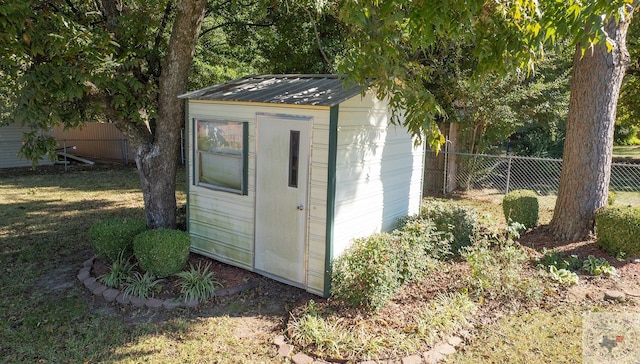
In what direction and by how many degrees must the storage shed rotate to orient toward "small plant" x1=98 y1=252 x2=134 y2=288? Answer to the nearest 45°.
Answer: approximately 45° to its right

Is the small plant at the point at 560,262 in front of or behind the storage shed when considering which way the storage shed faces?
behind

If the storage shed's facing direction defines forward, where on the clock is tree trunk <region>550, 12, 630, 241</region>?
The tree trunk is roughly at 7 o'clock from the storage shed.

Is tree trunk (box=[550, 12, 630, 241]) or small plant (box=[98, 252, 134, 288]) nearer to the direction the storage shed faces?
the small plant

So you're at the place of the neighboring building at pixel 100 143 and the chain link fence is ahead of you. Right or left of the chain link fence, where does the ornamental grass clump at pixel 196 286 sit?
right

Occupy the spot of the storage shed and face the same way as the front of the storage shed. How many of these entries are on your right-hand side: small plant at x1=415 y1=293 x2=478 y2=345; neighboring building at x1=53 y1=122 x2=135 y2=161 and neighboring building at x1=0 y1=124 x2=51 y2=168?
2

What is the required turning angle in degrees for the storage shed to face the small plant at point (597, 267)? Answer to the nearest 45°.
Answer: approximately 135° to its left

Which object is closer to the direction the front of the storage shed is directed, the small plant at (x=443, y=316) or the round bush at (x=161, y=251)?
the round bush

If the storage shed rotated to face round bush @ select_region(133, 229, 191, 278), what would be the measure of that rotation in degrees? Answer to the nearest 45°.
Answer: approximately 45° to its right

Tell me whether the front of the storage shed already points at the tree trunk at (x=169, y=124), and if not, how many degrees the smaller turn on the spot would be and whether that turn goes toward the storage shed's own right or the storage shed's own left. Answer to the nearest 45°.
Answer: approximately 90° to the storage shed's own right

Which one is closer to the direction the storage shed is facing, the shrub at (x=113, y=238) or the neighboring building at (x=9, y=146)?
the shrub

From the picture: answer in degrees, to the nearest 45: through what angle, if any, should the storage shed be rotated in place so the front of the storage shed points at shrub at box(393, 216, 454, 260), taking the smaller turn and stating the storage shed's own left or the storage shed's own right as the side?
approximately 135° to the storage shed's own left

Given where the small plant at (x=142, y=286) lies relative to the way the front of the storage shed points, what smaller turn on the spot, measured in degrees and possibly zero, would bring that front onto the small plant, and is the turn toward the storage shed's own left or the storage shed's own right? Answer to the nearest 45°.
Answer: approximately 45° to the storage shed's own right

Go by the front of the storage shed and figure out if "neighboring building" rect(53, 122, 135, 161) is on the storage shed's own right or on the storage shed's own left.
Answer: on the storage shed's own right

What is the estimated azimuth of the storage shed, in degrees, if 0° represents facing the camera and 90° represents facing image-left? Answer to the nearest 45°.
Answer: approximately 45°

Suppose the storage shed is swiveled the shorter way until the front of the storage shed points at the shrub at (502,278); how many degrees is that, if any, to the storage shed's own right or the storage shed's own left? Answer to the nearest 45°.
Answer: approximately 135° to the storage shed's own left
